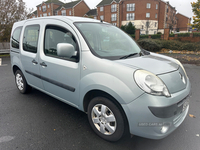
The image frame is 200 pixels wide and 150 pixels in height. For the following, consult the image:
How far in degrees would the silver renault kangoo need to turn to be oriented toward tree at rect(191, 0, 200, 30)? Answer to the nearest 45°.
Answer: approximately 90° to its left

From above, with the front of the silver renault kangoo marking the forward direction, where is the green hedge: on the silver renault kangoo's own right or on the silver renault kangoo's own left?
on the silver renault kangoo's own left

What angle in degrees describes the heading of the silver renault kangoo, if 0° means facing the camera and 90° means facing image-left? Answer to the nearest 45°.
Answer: approximately 315°

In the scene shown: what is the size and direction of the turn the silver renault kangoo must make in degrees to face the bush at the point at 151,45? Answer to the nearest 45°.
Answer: approximately 135° to its left
